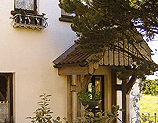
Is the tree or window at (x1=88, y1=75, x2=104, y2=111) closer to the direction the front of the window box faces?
the tree

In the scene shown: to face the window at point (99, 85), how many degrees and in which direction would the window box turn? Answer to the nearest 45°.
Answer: approximately 135° to its left

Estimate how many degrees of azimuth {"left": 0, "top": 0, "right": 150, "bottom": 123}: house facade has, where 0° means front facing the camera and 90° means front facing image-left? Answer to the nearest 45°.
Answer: approximately 0°

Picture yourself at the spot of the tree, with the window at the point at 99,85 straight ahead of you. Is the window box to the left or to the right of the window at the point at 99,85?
left

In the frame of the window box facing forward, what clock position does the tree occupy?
The tree is roughly at 11 o'clock from the window box.

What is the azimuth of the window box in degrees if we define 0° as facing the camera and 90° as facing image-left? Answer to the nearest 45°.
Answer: approximately 0°

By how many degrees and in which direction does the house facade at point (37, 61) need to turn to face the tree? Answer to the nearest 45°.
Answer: approximately 45° to its left
